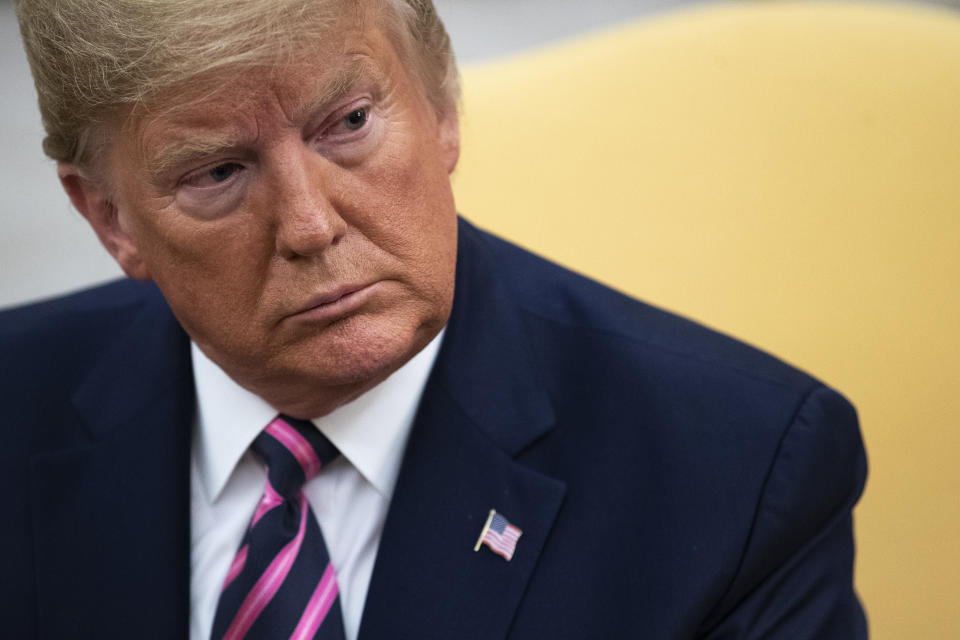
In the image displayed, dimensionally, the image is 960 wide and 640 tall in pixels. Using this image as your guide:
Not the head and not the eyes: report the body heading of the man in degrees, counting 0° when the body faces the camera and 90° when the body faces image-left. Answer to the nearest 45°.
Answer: approximately 0°
